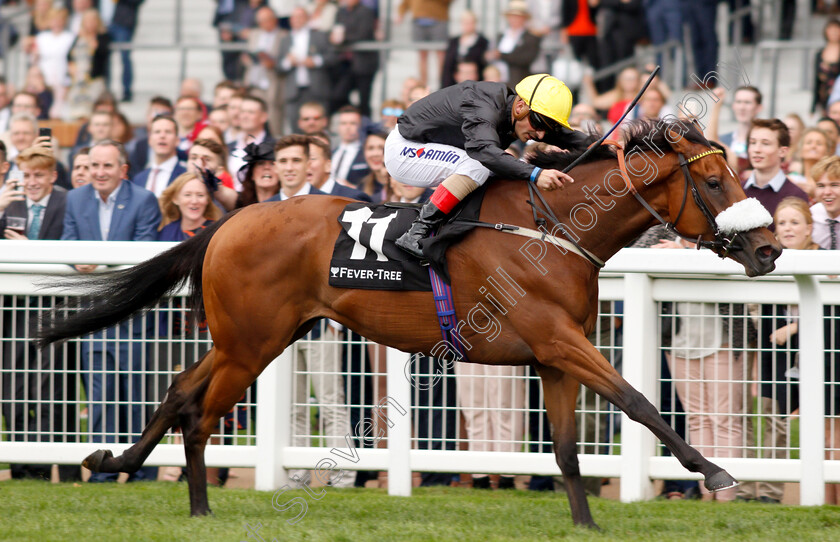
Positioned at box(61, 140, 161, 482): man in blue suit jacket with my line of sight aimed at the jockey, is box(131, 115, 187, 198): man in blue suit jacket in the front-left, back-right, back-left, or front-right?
back-left

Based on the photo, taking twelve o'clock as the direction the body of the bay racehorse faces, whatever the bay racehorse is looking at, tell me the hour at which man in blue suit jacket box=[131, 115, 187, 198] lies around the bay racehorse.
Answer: The man in blue suit jacket is roughly at 8 o'clock from the bay racehorse.

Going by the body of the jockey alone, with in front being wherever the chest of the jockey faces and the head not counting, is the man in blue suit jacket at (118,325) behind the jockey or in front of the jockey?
behind

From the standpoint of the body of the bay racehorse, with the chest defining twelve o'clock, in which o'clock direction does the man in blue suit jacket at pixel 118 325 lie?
The man in blue suit jacket is roughly at 7 o'clock from the bay racehorse.

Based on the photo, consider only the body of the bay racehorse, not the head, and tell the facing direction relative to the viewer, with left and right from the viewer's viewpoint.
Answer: facing to the right of the viewer

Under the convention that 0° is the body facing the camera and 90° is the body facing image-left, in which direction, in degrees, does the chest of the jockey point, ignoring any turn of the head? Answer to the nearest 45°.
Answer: approximately 270°
